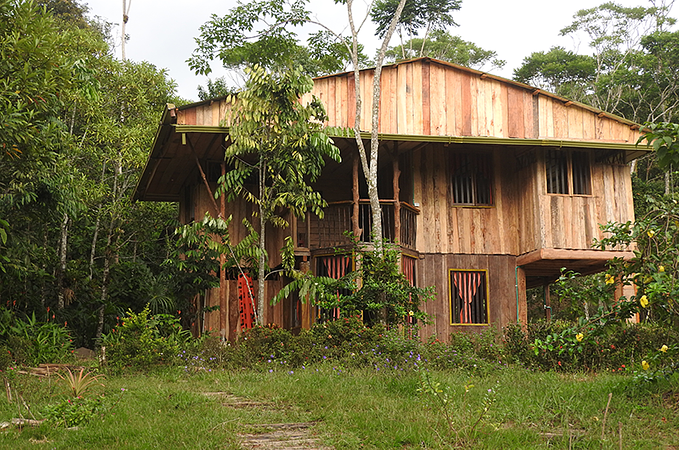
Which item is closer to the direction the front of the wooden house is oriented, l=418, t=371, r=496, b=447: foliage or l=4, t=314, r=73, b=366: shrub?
the foliage

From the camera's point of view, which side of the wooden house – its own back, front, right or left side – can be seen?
front

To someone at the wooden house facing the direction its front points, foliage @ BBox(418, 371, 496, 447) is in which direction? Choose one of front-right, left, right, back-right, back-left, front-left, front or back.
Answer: front

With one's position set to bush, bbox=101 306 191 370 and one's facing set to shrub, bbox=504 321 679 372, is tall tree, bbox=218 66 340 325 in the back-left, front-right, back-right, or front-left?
front-left

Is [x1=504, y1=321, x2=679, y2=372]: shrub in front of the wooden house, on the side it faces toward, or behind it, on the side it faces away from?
in front

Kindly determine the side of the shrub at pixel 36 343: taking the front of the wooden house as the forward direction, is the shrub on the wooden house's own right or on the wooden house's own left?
on the wooden house's own right
